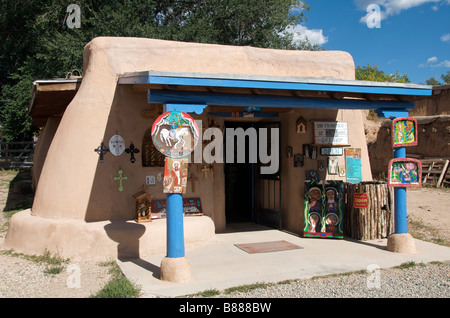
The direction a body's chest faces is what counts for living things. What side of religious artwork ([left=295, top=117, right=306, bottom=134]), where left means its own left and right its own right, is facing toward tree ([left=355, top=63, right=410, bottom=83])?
back

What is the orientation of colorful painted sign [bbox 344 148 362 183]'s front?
toward the camera

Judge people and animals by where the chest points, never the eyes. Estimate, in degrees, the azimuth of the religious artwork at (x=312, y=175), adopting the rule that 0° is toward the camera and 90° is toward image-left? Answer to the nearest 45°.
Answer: approximately 0°

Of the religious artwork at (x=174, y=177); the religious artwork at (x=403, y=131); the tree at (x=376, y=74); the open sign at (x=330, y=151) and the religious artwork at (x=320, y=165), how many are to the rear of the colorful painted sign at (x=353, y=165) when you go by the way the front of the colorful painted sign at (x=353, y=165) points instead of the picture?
1

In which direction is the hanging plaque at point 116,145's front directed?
toward the camera

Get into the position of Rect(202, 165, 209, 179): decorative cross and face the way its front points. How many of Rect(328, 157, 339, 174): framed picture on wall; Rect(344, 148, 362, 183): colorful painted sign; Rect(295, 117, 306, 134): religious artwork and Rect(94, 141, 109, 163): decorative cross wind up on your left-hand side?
3

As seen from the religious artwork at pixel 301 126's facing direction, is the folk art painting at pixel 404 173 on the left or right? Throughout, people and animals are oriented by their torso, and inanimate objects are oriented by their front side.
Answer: on its left

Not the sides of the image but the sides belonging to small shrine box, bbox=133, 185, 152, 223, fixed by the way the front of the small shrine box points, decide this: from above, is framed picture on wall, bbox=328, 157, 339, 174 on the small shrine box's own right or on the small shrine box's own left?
on the small shrine box's own left

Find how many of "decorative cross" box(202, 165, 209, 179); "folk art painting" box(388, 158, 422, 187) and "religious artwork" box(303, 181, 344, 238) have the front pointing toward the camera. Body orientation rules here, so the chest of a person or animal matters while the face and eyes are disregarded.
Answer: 3

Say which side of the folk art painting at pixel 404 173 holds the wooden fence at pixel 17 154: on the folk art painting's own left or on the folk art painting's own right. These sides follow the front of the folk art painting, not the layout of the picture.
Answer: on the folk art painting's own right

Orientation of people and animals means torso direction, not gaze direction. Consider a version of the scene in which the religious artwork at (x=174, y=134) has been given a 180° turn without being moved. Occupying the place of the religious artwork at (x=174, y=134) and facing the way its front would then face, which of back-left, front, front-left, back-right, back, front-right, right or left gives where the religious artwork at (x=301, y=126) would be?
front-right

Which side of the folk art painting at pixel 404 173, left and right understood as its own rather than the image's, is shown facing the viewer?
front

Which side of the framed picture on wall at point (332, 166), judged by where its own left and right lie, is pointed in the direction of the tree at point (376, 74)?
back

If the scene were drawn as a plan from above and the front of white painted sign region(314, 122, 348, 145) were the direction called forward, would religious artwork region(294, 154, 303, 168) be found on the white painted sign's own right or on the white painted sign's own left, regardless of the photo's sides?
on the white painted sign's own right
